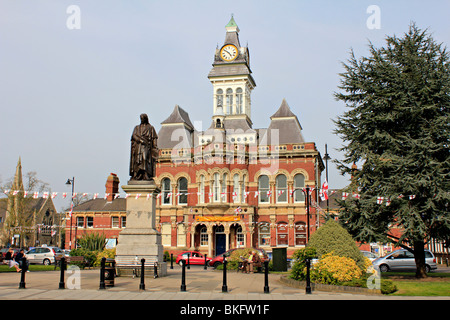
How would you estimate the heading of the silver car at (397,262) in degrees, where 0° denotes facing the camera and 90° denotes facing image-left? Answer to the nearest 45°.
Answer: approximately 90°

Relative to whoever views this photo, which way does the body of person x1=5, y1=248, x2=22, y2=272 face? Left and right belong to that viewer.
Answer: facing to the right of the viewer

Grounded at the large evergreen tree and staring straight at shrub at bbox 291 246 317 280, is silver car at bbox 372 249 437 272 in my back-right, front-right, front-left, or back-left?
back-right

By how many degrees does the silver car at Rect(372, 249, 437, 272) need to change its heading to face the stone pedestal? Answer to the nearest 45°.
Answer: approximately 45° to its left

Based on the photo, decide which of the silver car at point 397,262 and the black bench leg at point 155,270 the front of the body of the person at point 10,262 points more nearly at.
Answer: the silver car

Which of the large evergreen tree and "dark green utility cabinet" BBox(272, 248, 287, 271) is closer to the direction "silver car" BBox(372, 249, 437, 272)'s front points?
the dark green utility cabinet

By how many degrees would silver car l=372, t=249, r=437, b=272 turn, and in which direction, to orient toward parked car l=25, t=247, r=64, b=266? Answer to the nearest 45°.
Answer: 0° — it already faces it

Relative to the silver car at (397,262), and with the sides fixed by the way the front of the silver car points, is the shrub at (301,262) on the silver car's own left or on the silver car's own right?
on the silver car's own left
